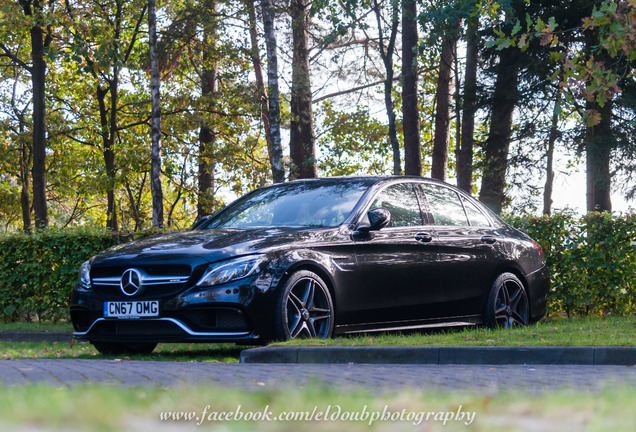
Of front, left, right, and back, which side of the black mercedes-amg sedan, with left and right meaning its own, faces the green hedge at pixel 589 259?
back

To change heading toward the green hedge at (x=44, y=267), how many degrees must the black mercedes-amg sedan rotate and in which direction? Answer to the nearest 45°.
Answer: approximately 90° to its right

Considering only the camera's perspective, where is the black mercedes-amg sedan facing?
facing the viewer and to the left of the viewer

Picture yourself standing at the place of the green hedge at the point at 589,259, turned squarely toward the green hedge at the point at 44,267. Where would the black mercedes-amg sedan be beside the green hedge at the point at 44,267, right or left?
left

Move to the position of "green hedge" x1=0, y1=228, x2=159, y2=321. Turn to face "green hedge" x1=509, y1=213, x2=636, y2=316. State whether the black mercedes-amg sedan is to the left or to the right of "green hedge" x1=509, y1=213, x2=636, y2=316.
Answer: right
